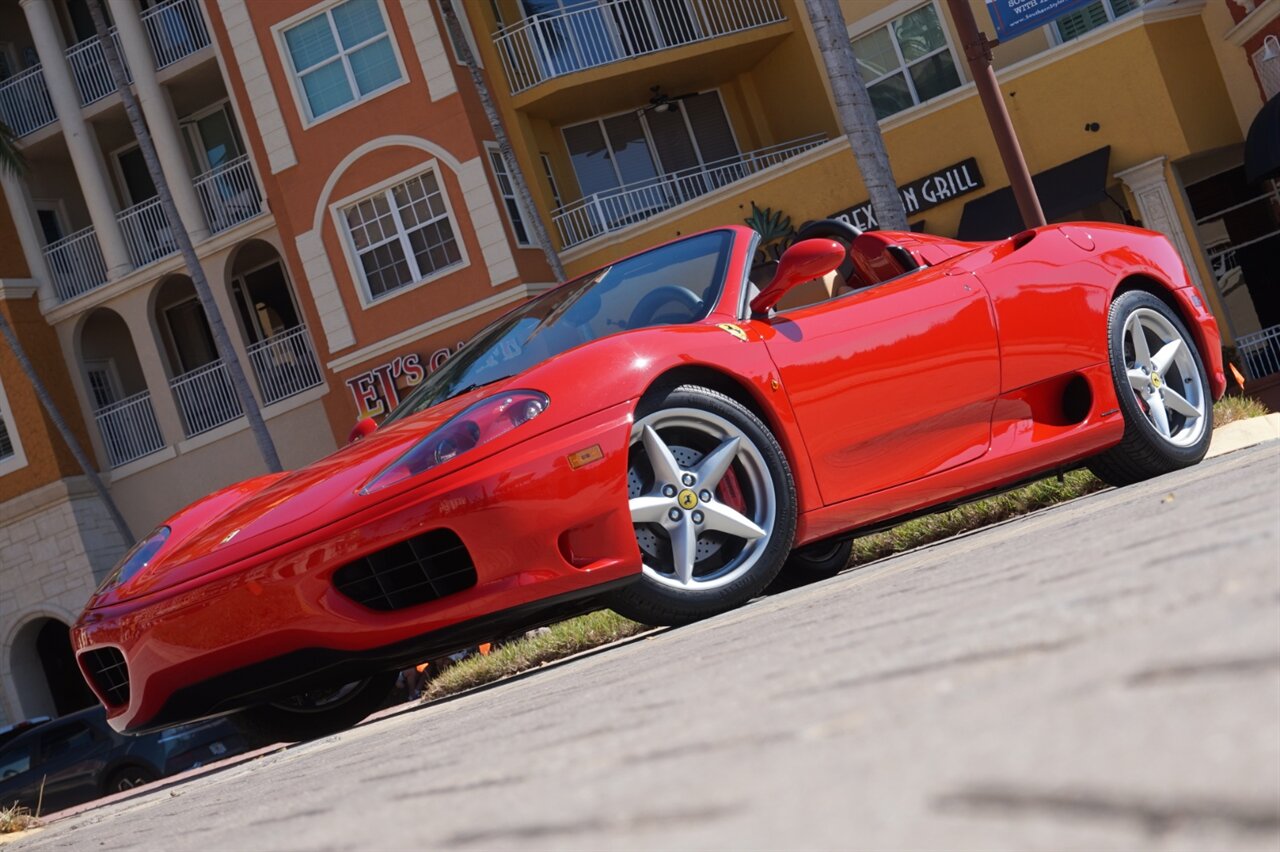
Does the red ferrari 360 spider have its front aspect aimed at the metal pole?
no

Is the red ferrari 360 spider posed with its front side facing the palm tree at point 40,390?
no

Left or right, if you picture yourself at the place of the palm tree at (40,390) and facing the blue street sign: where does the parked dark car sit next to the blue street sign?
right

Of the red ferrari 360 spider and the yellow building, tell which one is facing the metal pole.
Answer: the yellow building

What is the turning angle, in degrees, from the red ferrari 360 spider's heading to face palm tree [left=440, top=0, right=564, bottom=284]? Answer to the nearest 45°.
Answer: approximately 135° to its right

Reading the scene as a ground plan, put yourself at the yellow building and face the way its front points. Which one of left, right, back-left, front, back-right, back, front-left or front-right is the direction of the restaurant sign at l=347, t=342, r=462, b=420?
right

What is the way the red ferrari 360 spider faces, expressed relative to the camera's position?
facing the viewer and to the left of the viewer

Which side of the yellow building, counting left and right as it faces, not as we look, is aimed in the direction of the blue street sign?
front

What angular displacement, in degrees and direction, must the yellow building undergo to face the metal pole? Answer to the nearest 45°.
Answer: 0° — it already faces it

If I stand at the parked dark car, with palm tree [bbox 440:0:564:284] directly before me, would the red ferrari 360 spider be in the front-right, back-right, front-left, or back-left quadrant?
back-right

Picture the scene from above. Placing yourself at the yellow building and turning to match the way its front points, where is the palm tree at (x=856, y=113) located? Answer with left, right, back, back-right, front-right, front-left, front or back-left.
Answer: front

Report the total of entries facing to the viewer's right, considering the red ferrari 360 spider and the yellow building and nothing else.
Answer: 0

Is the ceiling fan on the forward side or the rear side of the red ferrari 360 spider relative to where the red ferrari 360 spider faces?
on the rear side

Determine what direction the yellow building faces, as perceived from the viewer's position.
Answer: facing the viewer

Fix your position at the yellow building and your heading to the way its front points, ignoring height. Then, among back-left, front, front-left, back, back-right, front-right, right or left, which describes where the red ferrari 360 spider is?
front
